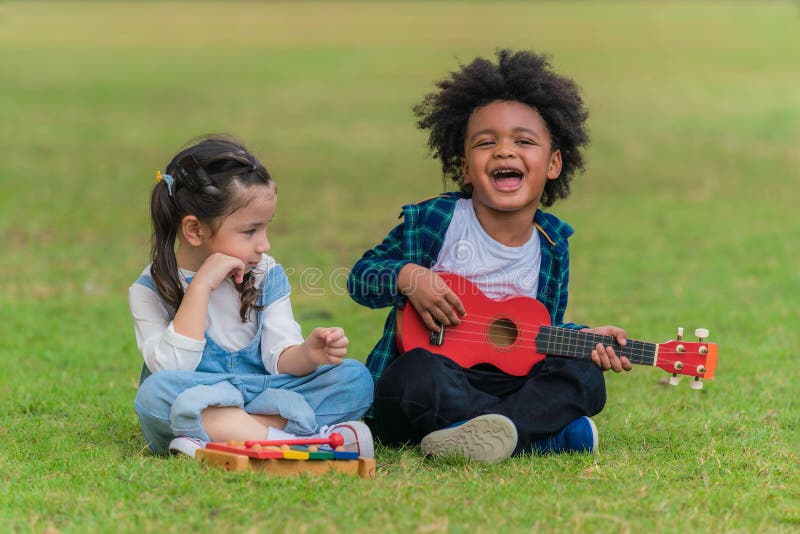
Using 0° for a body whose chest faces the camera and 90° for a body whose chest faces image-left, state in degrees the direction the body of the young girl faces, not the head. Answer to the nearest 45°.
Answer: approximately 315°

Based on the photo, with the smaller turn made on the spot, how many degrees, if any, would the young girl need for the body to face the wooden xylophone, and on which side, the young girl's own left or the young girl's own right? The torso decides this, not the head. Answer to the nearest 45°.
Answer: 0° — they already face it

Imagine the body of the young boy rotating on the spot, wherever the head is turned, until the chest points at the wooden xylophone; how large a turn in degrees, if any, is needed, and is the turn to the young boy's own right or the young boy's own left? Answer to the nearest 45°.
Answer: approximately 45° to the young boy's own right

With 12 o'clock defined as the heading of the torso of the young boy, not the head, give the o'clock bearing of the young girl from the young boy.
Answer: The young girl is roughly at 2 o'clock from the young boy.

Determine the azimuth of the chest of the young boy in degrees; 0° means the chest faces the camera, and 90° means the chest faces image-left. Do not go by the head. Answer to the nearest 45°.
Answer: approximately 0°

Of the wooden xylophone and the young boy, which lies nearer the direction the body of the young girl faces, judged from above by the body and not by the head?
the wooden xylophone

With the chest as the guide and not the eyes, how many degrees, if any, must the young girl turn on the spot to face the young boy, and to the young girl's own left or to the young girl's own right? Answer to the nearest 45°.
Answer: approximately 45° to the young girl's own left
